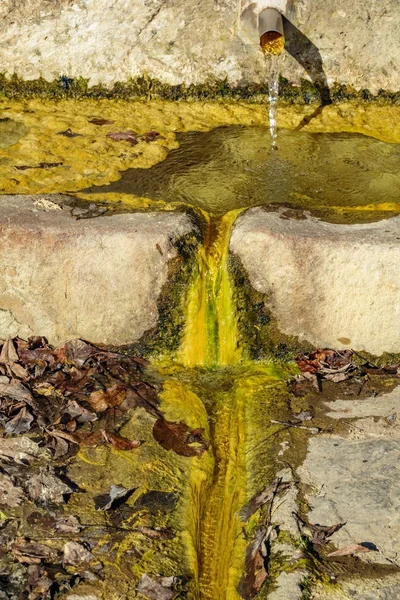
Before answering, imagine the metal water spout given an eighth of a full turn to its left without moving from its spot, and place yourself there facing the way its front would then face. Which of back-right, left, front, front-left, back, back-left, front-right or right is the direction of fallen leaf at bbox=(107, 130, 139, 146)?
right

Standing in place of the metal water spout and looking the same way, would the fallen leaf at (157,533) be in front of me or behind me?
in front

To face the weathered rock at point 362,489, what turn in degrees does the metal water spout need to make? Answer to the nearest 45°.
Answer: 0° — it already faces it

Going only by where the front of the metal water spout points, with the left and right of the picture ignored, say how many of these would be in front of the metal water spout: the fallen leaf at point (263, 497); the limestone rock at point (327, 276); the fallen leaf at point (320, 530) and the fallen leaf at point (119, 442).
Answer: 4

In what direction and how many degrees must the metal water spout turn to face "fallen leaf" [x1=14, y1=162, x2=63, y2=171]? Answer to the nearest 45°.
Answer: approximately 45° to its right

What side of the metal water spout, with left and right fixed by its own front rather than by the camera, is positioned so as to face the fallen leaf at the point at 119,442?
front

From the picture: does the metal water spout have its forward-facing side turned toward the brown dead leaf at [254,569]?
yes

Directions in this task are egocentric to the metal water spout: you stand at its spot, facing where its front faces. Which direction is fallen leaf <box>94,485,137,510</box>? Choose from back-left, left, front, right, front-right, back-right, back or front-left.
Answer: front

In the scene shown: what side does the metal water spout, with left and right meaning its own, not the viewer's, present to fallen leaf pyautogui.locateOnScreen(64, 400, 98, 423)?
front

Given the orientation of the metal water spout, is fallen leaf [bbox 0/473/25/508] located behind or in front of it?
in front

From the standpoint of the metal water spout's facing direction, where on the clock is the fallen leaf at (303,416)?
The fallen leaf is roughly at 12 o'clock from the metal water spout.

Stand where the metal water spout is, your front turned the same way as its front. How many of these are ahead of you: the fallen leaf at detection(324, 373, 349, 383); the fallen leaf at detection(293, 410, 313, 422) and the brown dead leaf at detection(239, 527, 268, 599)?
3

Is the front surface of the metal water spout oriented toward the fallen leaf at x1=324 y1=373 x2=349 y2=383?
yes

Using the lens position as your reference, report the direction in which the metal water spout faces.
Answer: facing the viewer

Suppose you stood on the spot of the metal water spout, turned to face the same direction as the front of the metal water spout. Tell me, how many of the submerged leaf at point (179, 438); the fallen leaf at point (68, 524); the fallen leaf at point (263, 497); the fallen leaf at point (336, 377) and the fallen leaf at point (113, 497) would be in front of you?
5

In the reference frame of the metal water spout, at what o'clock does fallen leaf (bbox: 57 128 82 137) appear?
The fallen leaf is roughly at 2 o'clock from the metal water spout.
